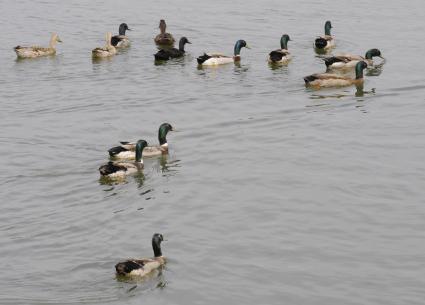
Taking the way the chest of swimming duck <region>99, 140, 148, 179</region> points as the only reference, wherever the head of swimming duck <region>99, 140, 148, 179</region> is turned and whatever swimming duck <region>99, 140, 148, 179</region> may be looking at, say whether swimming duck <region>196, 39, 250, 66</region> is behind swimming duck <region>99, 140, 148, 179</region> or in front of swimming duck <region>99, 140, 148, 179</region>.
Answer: in front

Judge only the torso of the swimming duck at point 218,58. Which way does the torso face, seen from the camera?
to the viewer's right

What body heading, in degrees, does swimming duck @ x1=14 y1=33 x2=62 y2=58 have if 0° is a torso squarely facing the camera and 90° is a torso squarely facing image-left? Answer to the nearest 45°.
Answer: approximately 270°

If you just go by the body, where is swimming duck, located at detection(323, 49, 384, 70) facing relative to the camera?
to the viewer's right

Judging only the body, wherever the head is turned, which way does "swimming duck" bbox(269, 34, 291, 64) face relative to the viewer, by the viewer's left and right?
facing away from the viewer and to the right of the viewer

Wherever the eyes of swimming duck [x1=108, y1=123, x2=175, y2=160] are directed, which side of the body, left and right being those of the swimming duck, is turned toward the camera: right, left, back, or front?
right

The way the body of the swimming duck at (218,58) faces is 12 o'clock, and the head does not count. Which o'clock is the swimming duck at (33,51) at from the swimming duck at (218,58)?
the swimming duck at (33,51) is roughly at 6 o'clock from the swimming duck at (218,58).

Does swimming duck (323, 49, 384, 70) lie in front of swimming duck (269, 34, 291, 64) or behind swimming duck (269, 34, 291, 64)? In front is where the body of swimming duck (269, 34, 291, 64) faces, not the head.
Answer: in front

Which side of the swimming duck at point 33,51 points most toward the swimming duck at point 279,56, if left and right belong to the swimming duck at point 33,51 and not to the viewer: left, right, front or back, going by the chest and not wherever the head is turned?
front

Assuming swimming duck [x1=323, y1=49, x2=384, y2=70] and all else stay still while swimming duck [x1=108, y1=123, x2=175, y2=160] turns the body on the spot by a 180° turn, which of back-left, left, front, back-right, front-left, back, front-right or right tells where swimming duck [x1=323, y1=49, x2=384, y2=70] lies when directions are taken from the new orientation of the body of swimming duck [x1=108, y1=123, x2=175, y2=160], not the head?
back-right
